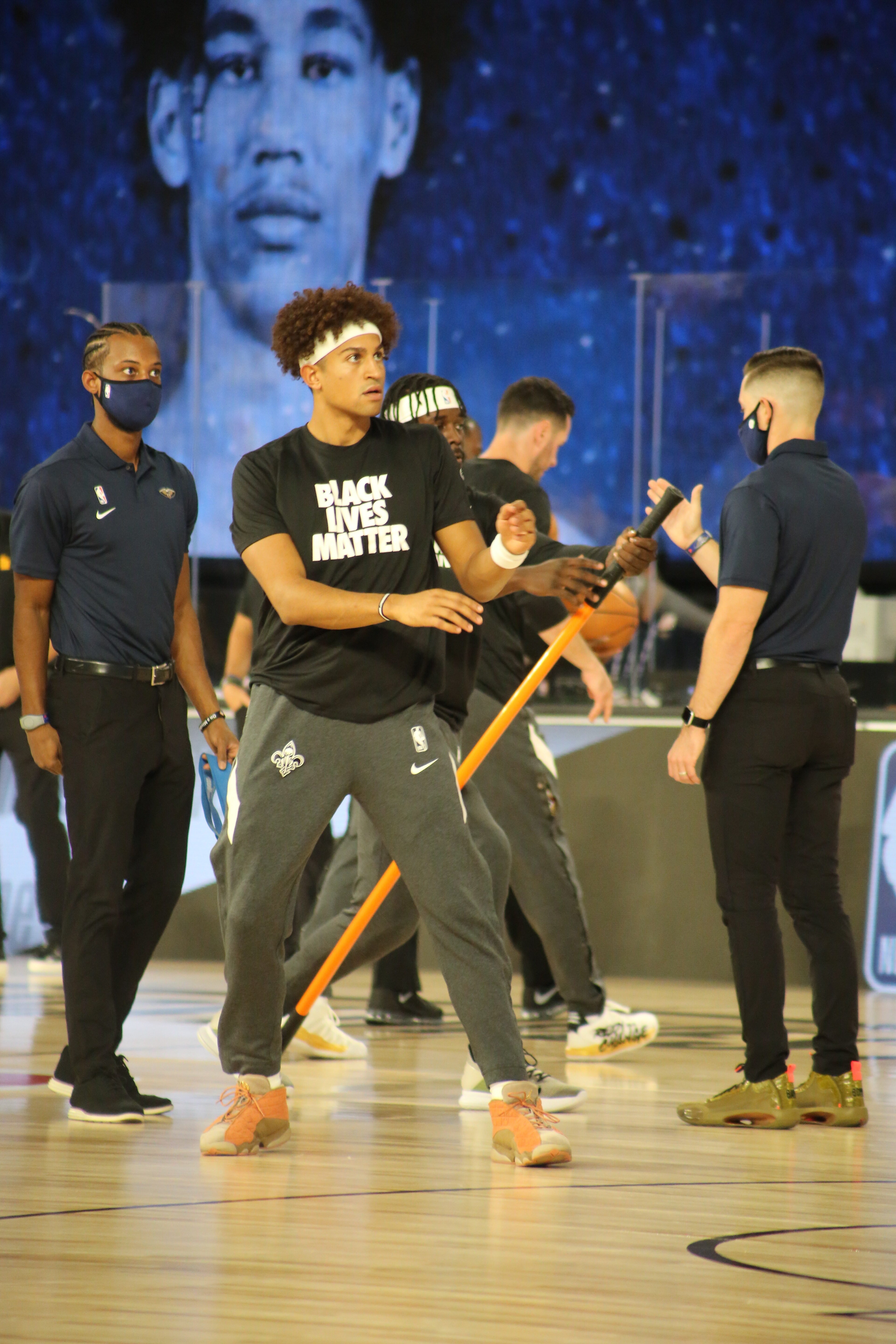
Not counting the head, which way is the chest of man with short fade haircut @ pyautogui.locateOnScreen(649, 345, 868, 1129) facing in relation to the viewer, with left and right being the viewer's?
facing away from the viewer and to the left of the viewer

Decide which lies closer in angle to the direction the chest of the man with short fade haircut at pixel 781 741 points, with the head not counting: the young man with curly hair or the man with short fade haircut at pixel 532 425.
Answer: the man with short fade haircut

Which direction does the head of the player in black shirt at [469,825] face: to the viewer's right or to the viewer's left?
to the viewer's right

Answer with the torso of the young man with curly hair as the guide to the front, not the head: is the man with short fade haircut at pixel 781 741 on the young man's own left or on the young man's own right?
on the young man's own left

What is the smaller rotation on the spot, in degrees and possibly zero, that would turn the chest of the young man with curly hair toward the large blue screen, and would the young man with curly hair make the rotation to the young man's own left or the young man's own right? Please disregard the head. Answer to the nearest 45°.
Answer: approximately 180°

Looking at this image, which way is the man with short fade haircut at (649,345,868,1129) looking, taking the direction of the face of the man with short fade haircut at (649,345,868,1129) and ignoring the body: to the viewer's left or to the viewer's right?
to the viewer's left

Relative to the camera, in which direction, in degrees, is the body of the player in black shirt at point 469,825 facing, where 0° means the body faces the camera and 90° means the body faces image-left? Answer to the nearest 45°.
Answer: approximately 315°

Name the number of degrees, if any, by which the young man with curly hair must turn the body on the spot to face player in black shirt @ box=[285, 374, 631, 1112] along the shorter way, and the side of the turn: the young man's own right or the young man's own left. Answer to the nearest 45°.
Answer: approximately 180°

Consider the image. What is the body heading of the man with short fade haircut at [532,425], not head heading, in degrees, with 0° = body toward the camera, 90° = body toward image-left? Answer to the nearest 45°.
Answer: approximately 225°
